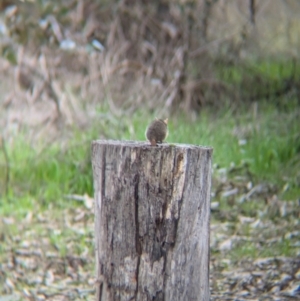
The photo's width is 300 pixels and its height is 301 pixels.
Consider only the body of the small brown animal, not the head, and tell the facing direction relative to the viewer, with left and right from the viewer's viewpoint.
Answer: facing away from the viewer and to the right of the viewer
